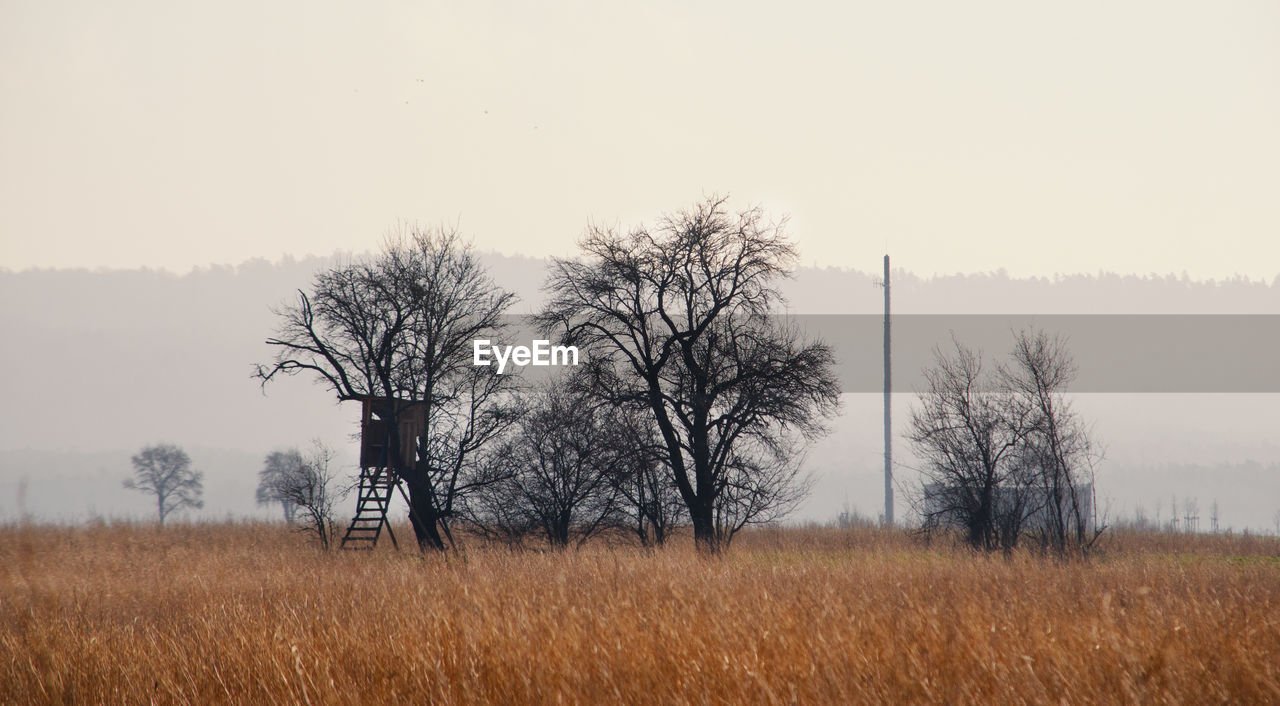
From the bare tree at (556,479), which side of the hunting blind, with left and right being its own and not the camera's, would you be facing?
left

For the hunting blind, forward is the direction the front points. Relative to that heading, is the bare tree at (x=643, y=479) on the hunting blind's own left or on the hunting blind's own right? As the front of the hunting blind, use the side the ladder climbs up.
on the hunting blind's own left
